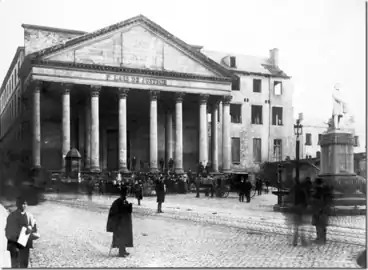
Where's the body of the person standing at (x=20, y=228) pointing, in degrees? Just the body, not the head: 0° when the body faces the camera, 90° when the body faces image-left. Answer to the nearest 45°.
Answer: approximately 315°

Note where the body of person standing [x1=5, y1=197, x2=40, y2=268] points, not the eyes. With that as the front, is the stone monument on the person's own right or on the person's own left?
on the person's own left

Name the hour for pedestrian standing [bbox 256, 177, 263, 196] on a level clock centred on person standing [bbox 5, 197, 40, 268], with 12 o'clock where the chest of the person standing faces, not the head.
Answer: The pedestrian standing is roughly at 9 o'clock from the person standing.

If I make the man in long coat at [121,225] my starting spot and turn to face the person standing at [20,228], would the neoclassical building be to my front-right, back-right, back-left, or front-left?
back-right

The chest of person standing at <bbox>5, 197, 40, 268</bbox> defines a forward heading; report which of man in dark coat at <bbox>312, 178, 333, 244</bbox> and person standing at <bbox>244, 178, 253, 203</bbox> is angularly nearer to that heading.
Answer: the man in dark coat

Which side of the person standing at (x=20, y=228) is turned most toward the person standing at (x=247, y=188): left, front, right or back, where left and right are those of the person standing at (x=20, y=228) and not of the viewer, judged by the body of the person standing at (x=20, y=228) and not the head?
left

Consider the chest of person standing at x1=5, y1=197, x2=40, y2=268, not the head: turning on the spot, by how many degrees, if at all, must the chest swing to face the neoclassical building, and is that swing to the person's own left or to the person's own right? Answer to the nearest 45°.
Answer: approximately 135° to the person's own left

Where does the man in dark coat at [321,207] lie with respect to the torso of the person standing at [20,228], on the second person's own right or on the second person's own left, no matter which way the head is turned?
on the second person's own left

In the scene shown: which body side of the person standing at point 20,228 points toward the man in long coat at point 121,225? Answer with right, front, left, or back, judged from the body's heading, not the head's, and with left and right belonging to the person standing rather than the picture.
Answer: left

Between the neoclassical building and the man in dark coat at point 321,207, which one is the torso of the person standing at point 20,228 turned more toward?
the man in dark coat
